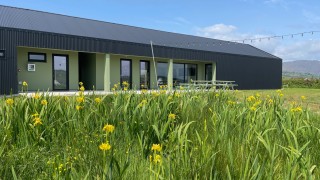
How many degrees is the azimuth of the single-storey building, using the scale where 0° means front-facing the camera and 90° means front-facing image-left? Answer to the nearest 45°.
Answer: approximately 315°
